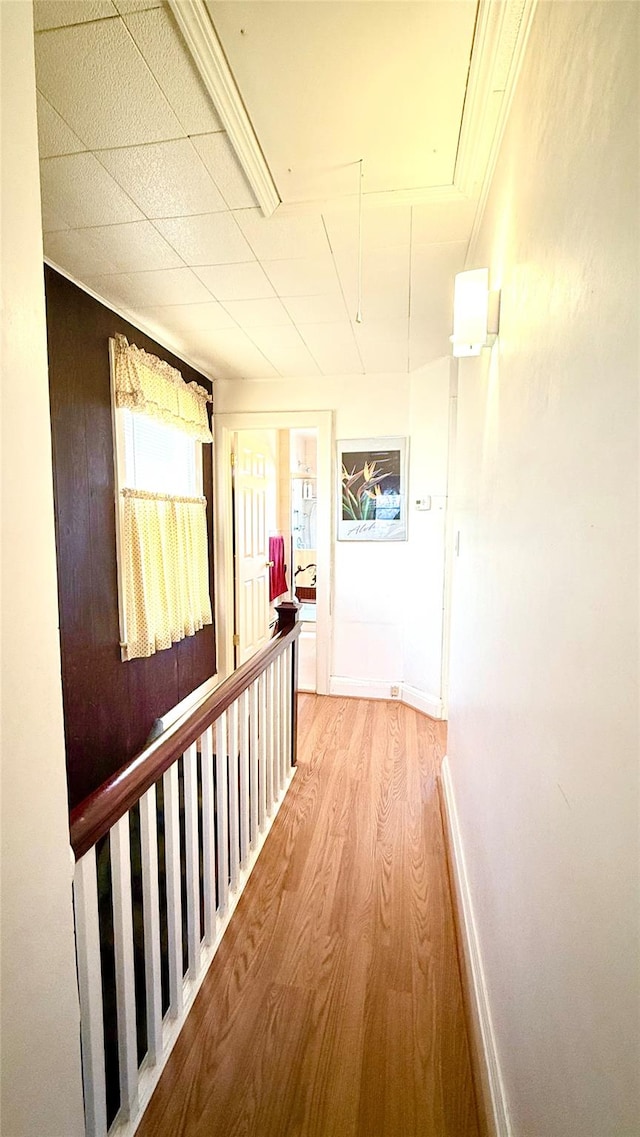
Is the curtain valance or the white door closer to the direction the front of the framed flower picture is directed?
the curtain valance

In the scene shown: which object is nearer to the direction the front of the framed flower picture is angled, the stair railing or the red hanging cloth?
the stair railing

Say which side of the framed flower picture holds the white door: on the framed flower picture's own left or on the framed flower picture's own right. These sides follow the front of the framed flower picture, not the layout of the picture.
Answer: on the framed flower picture's own right

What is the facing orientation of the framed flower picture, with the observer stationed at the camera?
facing the viewer

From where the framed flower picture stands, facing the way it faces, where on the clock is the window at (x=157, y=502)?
The window is roughly at 2 o'clock from the framed flower picture.

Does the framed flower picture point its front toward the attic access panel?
yes

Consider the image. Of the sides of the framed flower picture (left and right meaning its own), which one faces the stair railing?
front

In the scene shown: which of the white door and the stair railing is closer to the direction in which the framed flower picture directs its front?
the stair railing

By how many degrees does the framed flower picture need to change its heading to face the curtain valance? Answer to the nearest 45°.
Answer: approximately 45° to its right
